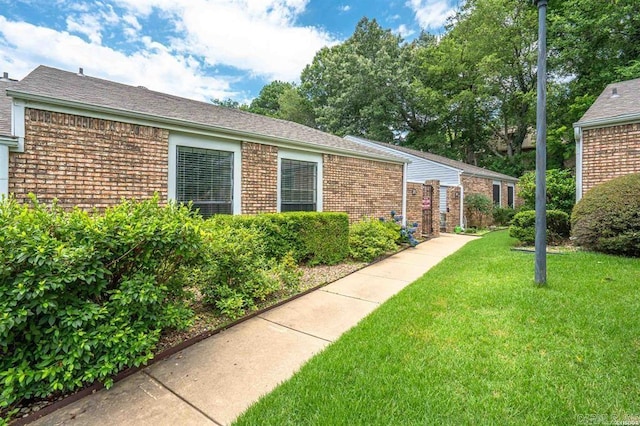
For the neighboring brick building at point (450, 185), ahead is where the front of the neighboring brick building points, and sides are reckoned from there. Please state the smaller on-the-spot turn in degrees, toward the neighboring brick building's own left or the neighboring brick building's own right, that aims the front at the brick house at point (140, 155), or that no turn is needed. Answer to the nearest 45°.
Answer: approximately 90° to the neighboring brick building's own right

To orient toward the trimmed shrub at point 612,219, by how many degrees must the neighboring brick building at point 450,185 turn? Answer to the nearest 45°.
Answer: approximately 45° to its right

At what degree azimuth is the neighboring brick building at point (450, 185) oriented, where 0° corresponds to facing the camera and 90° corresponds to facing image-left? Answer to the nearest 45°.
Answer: approximately 315°

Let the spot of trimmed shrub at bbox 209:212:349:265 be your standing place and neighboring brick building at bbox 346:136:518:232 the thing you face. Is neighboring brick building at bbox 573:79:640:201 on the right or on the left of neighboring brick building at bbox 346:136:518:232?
right

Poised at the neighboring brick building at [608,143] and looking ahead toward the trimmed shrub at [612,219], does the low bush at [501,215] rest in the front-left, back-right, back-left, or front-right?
back-right

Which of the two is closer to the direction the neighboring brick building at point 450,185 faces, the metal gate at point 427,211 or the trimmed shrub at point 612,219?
the trimmed shrub
